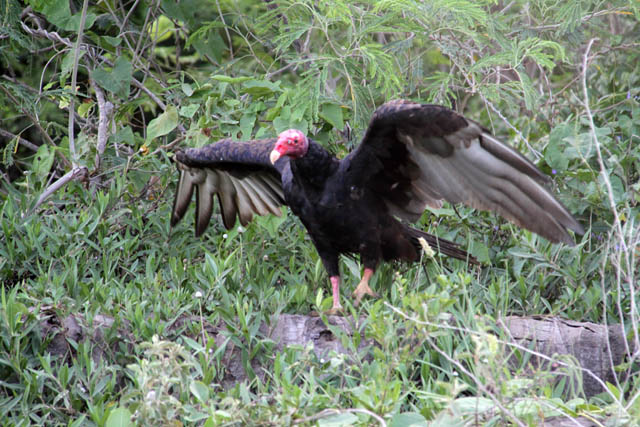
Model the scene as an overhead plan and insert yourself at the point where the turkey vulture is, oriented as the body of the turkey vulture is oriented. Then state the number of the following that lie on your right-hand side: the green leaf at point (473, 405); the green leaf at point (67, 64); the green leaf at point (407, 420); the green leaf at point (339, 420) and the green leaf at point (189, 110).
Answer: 2

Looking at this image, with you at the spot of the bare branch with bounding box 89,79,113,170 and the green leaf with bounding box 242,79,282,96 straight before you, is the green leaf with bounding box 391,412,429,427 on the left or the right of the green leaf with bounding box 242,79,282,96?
right

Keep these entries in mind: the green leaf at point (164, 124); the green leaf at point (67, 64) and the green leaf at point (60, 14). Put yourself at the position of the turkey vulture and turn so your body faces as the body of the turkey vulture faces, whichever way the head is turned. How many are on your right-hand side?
3

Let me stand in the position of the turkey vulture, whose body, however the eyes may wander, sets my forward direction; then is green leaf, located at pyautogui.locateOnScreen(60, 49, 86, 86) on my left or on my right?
on my right

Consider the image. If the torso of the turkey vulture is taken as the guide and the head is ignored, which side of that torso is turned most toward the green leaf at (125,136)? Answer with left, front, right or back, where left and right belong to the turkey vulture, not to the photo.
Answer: right

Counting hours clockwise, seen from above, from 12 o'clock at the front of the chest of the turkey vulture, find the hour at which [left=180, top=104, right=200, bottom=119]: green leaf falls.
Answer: The green leaf is roughly at 3 o'clock from the turkey vulture.

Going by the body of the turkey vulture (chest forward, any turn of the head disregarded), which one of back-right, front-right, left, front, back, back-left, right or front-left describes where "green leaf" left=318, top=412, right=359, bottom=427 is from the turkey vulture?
front-left

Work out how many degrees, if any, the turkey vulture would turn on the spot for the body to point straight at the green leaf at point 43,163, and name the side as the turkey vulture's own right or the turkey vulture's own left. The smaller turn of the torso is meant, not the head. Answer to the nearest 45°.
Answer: approximately 90° to the turkey vulture's own right

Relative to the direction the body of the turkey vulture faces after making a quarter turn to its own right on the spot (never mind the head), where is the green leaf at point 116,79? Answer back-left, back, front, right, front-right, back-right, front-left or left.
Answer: front

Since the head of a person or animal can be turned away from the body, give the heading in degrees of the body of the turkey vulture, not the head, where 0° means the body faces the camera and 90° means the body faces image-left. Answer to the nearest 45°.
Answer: approximately 45°

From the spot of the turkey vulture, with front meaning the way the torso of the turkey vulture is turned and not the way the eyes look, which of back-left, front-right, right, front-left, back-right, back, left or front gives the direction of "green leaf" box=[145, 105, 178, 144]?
right

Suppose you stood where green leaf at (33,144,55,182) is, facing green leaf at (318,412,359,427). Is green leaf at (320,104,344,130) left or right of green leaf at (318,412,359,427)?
left

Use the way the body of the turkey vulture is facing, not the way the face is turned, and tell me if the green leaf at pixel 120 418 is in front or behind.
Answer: in front
